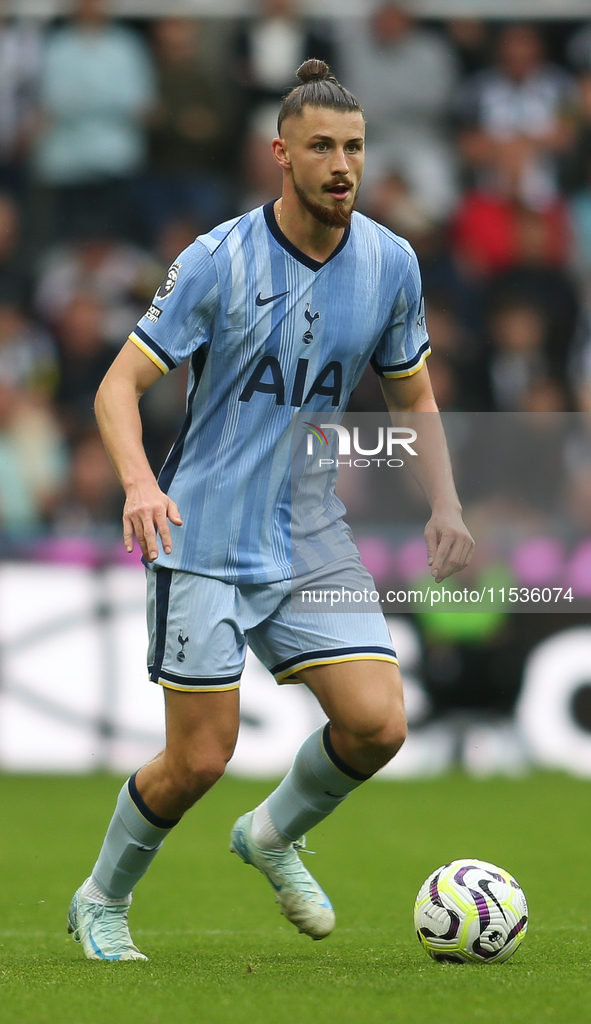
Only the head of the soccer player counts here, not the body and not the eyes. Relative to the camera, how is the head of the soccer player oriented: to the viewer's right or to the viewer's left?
to the viewer's right

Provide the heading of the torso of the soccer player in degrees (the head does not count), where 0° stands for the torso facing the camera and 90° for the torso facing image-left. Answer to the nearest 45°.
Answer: approximately 315°
